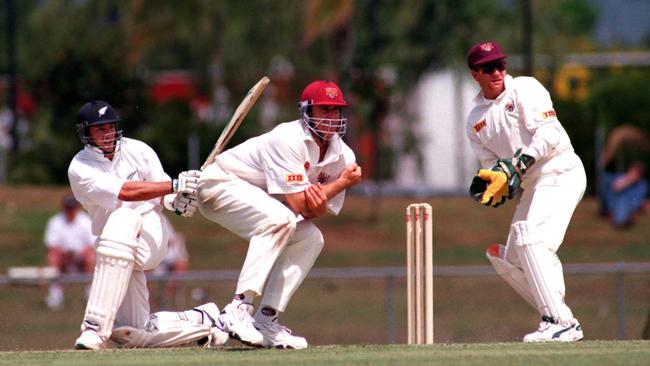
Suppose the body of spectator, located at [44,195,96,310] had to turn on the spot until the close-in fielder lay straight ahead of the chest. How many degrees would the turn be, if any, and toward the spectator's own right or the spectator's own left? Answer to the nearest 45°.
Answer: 0° — they already face them

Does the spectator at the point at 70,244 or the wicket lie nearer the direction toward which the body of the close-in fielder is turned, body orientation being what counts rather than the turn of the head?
the wicket

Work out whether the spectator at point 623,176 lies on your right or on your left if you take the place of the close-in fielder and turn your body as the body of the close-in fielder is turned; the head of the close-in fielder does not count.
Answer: on your left
